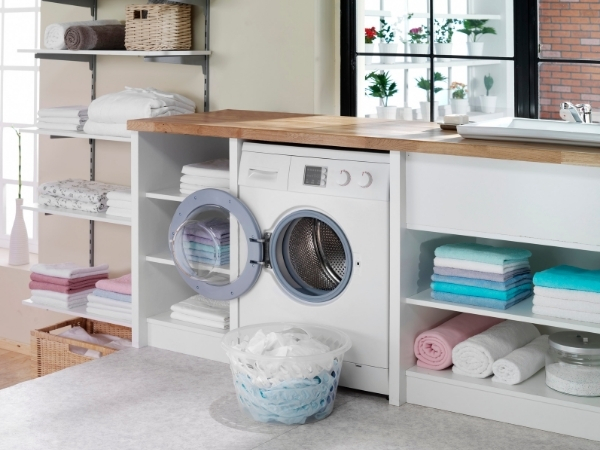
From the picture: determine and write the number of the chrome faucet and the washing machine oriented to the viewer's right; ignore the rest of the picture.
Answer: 0

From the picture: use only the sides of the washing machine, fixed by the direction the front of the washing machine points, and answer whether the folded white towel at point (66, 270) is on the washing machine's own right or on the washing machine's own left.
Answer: on the washing machine's own right

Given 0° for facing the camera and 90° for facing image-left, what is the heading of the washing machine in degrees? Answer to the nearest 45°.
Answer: approximately 45°

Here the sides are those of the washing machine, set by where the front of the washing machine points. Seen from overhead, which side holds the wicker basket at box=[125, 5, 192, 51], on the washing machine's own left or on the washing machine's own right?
on the washing machine's own right
